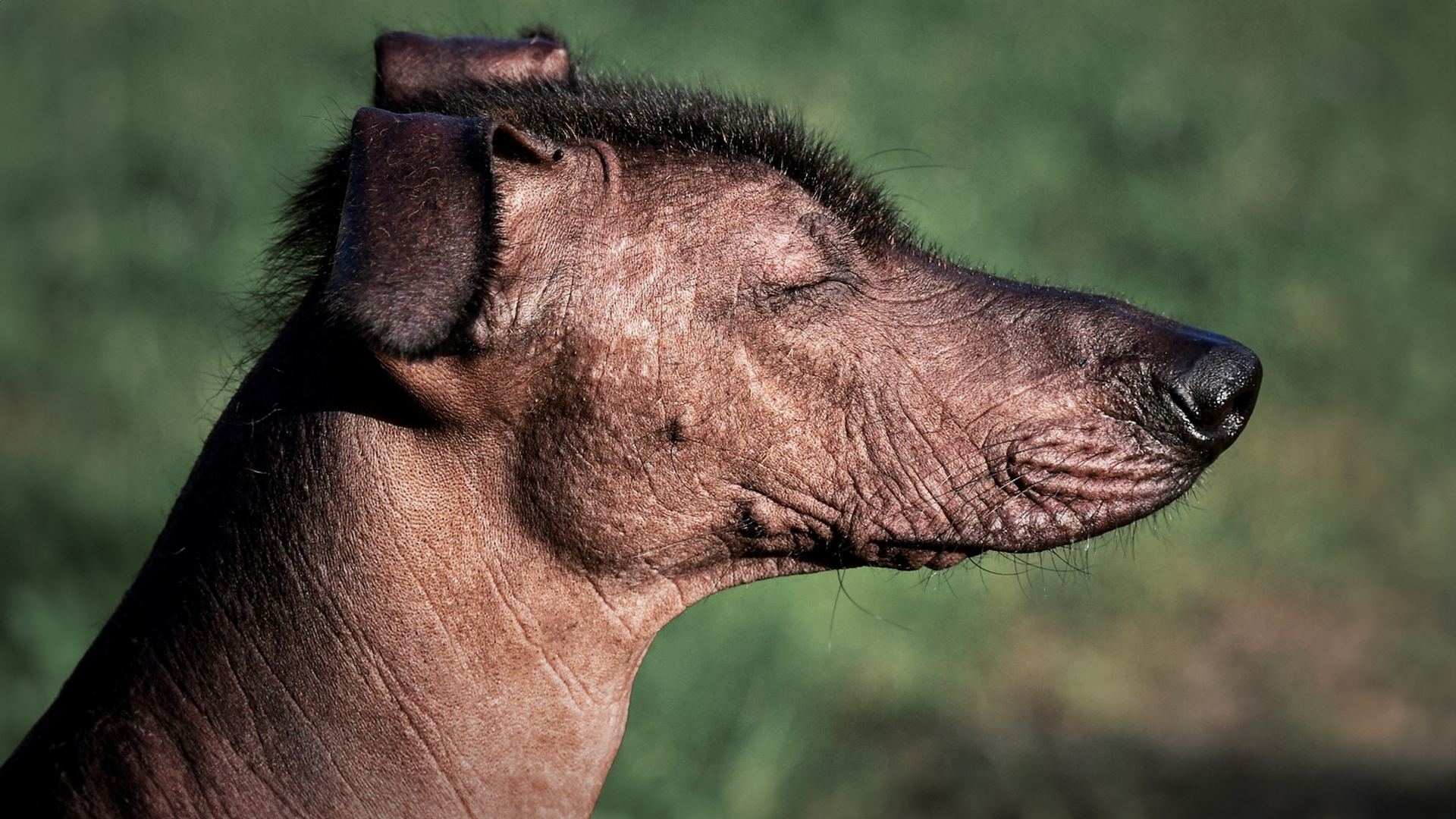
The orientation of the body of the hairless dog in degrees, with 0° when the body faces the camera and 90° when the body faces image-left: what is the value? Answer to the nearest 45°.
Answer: approximately 270°
